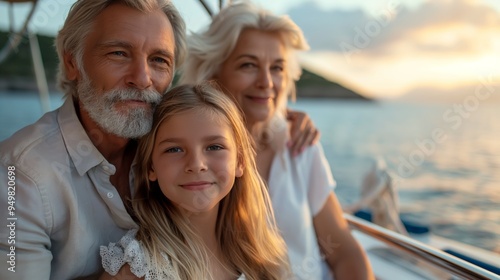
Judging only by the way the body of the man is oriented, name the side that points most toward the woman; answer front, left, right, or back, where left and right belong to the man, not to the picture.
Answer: left

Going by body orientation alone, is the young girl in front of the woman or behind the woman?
in front

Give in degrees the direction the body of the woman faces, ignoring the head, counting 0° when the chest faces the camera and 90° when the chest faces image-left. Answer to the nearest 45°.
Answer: approximately 0°

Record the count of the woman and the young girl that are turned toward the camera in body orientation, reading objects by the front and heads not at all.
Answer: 2
